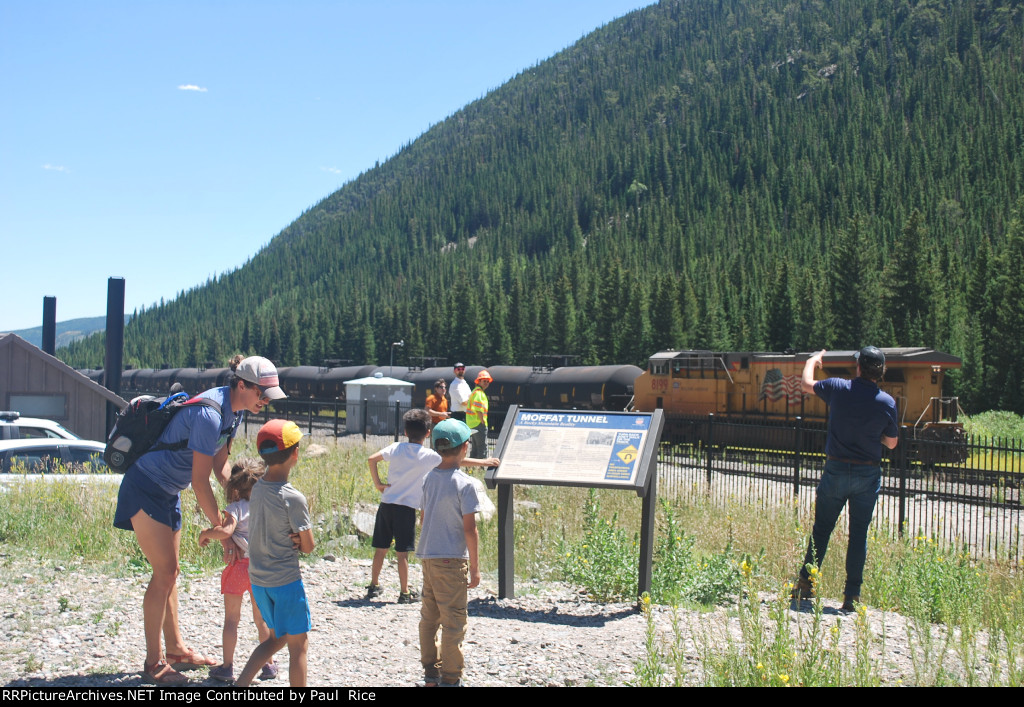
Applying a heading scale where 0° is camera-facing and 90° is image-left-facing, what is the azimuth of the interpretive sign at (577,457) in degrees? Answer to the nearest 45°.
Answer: approximately 0°

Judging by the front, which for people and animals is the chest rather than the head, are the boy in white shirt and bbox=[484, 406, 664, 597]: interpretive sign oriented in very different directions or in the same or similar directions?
very different directions

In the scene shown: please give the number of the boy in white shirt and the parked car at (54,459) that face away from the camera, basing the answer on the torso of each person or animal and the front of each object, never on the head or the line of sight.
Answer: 1

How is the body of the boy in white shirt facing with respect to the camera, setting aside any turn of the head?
away from the camera

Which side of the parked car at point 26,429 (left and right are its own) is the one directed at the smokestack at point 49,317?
left

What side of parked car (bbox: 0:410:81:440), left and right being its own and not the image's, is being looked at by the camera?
right

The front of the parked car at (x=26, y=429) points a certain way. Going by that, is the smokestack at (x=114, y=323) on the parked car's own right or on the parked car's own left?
on the parked car's own left

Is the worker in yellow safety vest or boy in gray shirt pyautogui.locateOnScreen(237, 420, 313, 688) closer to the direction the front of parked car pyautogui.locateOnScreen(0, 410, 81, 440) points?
the worker in yellow safety vest

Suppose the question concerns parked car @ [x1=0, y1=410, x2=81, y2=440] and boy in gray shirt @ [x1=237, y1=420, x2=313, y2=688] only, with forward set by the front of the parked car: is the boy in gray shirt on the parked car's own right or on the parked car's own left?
on the parked car's own right

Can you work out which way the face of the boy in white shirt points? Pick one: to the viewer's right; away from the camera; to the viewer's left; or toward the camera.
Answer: away from the camera

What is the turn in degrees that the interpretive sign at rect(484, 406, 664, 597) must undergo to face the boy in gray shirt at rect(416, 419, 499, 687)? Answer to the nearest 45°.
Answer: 0° — it already faces them
